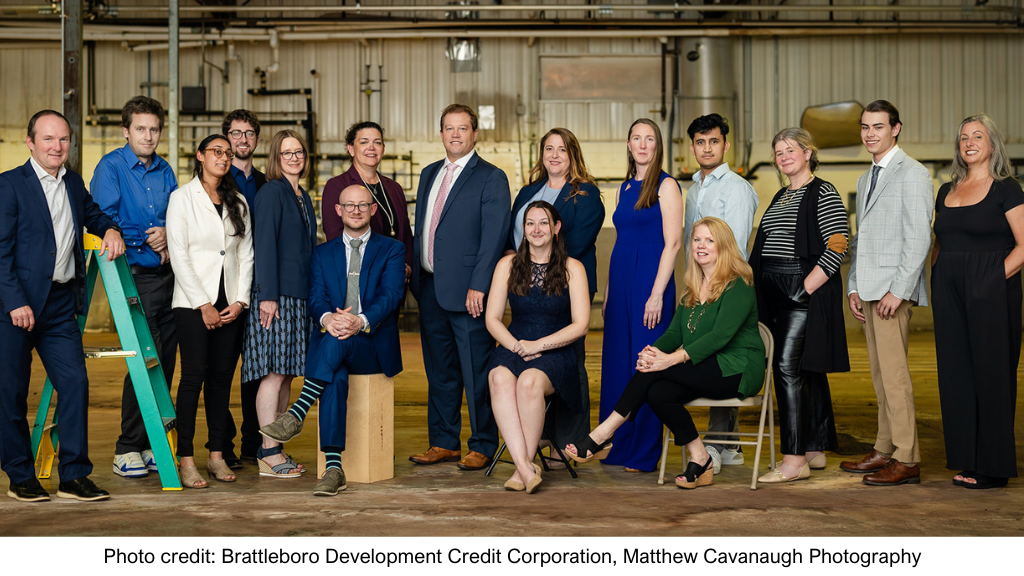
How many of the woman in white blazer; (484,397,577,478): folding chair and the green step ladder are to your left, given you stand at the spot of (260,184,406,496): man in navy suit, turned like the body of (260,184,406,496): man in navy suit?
1

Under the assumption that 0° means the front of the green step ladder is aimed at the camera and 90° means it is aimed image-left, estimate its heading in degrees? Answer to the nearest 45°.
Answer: approximately 270°

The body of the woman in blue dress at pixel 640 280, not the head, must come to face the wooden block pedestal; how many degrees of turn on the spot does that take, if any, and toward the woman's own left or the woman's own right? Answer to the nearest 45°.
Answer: approximately 45° to the woman's own right

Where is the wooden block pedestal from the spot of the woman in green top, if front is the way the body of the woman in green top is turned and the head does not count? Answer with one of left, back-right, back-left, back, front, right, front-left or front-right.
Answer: front-right

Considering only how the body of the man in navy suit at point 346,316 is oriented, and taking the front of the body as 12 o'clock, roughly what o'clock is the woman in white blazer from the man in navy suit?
The woman in white blazer is roughly at 3 o'clock from the man in navy suit.

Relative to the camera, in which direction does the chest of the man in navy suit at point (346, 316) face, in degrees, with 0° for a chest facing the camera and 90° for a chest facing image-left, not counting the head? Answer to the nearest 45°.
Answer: approximately 0°

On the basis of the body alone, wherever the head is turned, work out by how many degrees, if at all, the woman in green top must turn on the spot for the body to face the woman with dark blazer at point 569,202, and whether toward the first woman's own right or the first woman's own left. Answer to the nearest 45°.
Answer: approximately 90° to the first woman's own right
